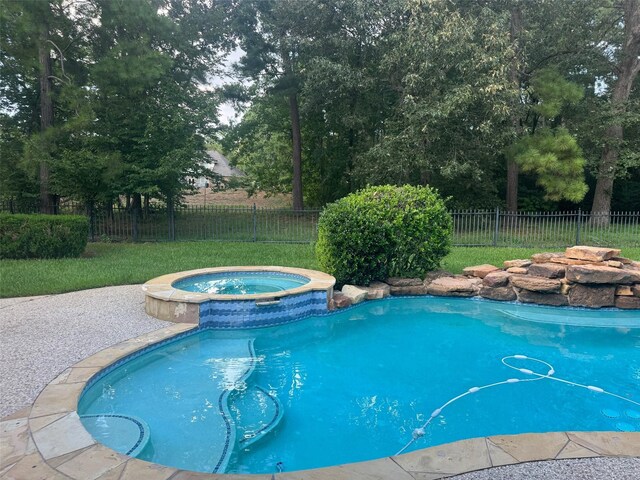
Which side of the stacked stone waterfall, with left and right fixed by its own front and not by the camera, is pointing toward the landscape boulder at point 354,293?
right

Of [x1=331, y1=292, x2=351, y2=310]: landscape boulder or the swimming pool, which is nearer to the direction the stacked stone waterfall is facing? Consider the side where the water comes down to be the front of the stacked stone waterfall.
the swimming pool

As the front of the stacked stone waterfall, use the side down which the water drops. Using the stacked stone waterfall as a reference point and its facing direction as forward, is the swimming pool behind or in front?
in front

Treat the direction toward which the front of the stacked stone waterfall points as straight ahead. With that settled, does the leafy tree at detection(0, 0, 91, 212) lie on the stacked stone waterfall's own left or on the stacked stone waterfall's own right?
on the stacked stone waterfall's own right

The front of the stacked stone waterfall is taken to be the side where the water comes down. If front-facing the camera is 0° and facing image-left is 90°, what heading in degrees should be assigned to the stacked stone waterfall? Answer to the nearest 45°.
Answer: approximately 0°

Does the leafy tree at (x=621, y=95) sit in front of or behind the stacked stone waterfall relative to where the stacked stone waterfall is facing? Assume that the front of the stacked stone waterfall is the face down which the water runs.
behind

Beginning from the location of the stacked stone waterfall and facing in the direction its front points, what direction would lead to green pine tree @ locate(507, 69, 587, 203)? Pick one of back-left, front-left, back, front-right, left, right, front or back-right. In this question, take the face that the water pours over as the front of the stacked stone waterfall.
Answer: back

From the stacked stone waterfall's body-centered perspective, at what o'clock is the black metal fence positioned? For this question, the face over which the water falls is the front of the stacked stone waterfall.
The black metal fence is roughly at 6 o'clock from the stacked stone waterfall.

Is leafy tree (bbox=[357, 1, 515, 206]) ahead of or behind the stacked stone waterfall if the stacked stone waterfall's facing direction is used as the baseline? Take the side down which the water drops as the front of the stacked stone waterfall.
behind

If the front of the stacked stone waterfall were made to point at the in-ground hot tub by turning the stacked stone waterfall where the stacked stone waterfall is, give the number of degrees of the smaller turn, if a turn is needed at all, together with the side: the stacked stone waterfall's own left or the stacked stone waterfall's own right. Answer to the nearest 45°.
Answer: approximately 45° to the stacked stone waterfall's own right
